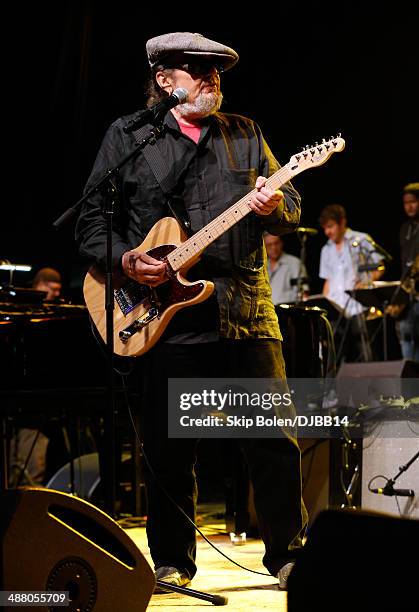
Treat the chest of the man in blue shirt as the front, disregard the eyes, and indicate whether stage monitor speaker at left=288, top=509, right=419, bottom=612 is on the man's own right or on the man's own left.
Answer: on the man's own left

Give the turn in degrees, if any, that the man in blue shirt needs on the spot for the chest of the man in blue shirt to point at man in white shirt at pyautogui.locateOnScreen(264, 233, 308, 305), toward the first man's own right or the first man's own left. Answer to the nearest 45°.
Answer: approximately 45° to the first man's own right

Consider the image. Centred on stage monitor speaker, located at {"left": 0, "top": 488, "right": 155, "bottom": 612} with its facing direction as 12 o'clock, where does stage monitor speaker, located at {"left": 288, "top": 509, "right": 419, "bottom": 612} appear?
stage monitor speaker, located at {"left": 288, "top": 509, "right": 419, "bottom": 612} is roughly at 2 o'clock from stage monitor speaker, located at {"left": 0, "top": 488, "right": 155, "bottom": 612}.

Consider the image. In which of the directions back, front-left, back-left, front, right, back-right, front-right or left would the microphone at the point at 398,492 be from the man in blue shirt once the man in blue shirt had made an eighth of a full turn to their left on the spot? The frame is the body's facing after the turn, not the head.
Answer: front

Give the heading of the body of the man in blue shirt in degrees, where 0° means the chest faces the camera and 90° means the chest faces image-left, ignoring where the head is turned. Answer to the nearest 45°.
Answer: approximately 45°

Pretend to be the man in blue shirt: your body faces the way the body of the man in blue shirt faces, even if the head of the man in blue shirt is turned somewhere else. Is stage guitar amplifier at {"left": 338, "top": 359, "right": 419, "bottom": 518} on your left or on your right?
on your left

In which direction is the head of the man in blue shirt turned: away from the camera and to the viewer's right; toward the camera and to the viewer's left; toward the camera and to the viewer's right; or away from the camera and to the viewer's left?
toward the camera and to the viewer's left

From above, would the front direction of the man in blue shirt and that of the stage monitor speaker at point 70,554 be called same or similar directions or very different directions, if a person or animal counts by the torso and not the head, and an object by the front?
very different directions

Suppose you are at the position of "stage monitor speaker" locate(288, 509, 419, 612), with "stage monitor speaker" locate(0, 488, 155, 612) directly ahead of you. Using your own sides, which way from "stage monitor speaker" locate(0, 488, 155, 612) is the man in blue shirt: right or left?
right
